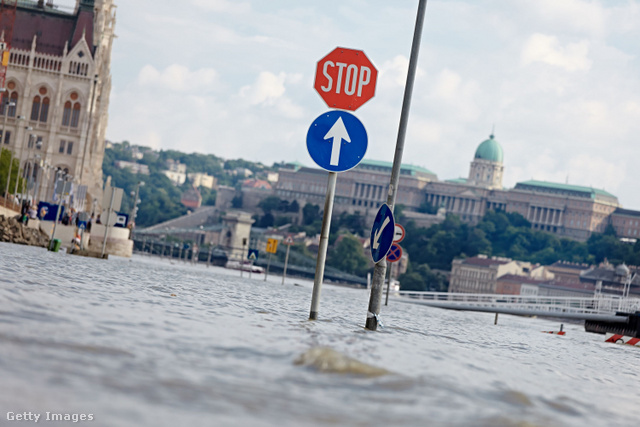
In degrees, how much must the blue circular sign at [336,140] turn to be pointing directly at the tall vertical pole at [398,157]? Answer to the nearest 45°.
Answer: approximately 135° to its left

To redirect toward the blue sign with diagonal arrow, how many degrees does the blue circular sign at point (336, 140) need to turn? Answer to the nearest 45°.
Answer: approximately 135° to its left

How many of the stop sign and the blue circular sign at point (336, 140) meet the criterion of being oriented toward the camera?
2

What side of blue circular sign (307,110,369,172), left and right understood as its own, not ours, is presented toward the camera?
front

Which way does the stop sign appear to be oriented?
toward the camera

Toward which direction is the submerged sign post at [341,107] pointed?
toward the camera

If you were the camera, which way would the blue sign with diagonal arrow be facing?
facing the viewer and to the left of the viewer
